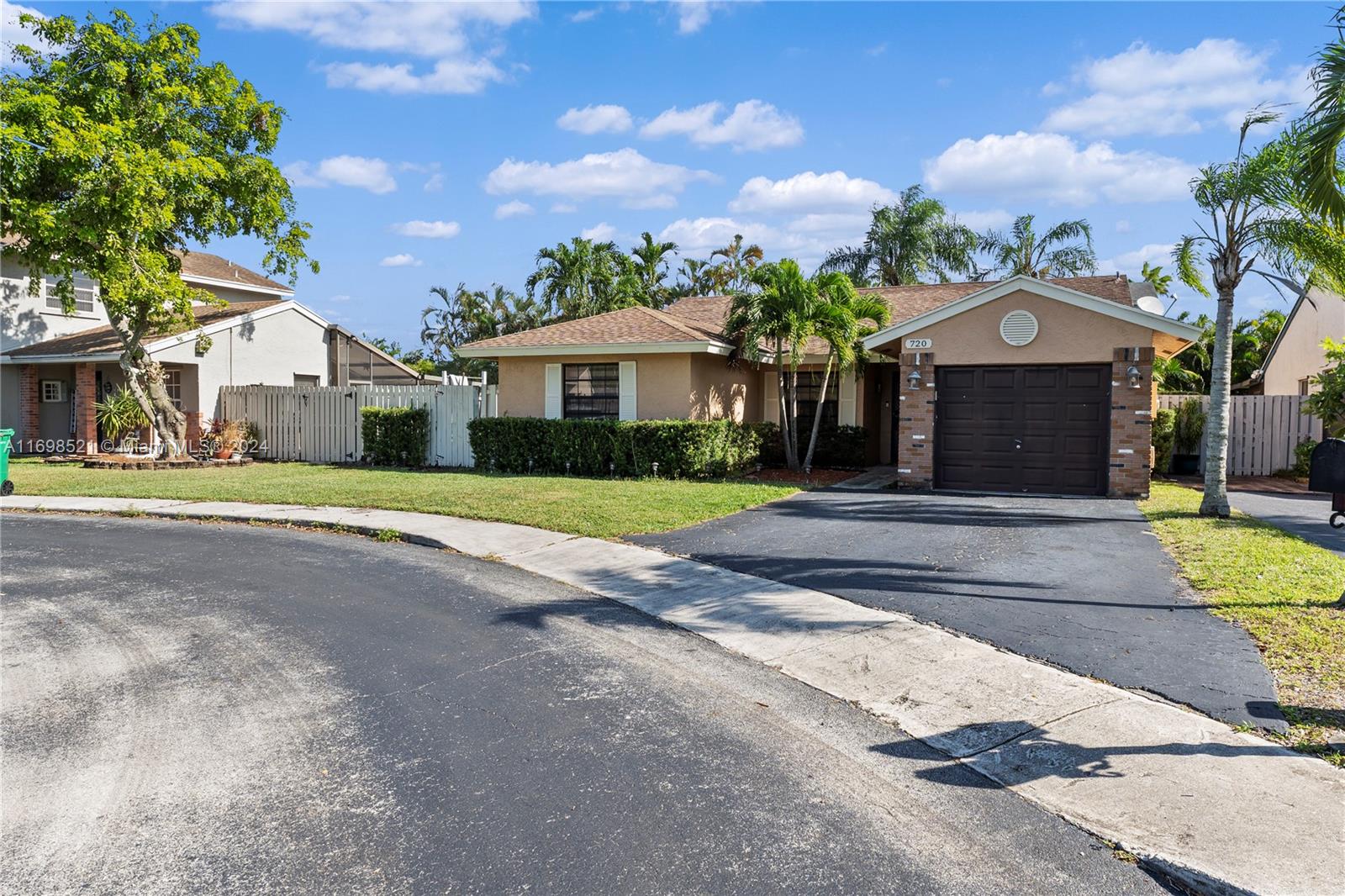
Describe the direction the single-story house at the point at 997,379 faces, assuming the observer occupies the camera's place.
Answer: facing the viewer

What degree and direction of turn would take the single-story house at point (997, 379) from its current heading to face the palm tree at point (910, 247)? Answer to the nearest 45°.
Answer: approximately 180°

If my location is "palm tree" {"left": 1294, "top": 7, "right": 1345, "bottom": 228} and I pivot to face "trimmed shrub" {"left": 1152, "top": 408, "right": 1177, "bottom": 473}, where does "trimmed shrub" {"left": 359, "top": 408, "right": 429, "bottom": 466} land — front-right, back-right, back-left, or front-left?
front-left

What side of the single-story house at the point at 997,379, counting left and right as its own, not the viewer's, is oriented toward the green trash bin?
right

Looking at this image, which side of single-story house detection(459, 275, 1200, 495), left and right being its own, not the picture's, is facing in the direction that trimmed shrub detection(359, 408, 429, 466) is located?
right

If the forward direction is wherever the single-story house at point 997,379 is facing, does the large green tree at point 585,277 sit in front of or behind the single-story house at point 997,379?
behind

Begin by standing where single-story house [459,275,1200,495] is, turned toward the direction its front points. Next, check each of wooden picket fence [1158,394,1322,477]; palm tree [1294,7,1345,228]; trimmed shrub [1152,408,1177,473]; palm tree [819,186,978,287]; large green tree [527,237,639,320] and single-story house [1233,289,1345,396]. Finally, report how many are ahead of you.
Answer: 1

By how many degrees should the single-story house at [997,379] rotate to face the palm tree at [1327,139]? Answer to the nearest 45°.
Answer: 0° — it already faces it

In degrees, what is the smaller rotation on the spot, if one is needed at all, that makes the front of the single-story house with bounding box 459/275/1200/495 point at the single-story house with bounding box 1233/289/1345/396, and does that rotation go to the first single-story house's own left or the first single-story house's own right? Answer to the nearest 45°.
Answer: approximately 135° to the first single-story house's own left

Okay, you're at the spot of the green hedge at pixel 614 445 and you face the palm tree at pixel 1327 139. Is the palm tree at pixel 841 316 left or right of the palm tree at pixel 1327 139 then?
left

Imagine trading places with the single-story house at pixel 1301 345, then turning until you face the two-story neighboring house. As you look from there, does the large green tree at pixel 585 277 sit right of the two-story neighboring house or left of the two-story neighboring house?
right

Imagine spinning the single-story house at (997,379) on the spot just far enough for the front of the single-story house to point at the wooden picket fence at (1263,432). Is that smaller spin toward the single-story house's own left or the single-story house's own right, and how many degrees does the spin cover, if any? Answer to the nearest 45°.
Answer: approximately 135° to the single-story house's own left

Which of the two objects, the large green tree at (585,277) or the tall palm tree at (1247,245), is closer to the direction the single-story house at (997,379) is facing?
the tall palm tree

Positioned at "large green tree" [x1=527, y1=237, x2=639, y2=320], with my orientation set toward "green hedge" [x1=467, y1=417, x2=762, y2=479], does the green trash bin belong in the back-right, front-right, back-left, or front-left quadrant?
front-right

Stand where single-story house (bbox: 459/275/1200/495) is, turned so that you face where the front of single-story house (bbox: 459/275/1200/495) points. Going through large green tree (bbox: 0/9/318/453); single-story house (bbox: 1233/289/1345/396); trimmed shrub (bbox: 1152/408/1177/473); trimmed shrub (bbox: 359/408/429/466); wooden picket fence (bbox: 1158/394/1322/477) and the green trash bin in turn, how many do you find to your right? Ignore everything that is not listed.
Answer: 3
